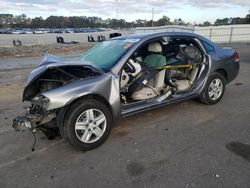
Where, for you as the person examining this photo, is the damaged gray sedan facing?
facing the viewer and to the left of the viewer
